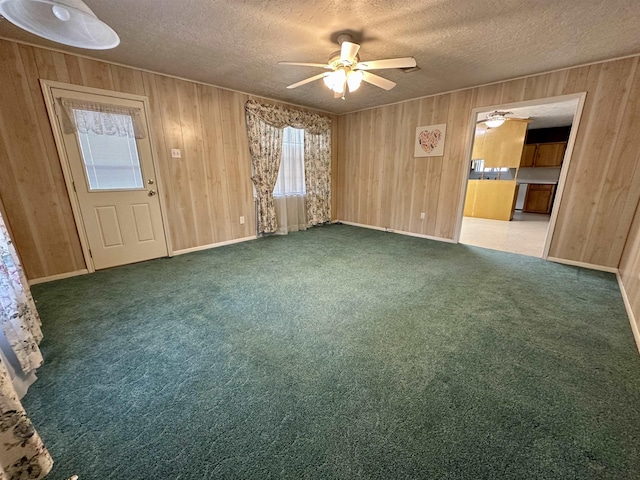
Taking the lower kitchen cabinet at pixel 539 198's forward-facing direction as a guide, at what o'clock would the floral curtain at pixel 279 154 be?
The floral curtain is roughly at 1 o'clock from the lower kitchen cabinet.

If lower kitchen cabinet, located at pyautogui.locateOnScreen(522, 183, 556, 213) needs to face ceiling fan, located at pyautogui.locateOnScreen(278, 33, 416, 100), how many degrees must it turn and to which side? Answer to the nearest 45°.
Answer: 0° — it already faces it

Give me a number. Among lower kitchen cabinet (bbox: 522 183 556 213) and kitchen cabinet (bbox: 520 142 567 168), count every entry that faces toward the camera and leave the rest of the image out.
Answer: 2

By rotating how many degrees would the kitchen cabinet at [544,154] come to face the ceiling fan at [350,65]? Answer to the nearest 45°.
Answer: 0° — it already faces it

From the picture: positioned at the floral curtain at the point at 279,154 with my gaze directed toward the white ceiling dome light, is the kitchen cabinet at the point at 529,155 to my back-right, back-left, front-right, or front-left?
back-left

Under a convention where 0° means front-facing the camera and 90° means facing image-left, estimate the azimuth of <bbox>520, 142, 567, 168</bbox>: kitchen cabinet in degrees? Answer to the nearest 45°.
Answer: approximately 0°

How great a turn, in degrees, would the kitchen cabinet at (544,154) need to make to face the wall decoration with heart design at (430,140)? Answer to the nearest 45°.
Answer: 0° — it already faces it

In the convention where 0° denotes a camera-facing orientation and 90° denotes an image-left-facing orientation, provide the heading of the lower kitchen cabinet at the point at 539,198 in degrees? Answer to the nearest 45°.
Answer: approximately 0°
